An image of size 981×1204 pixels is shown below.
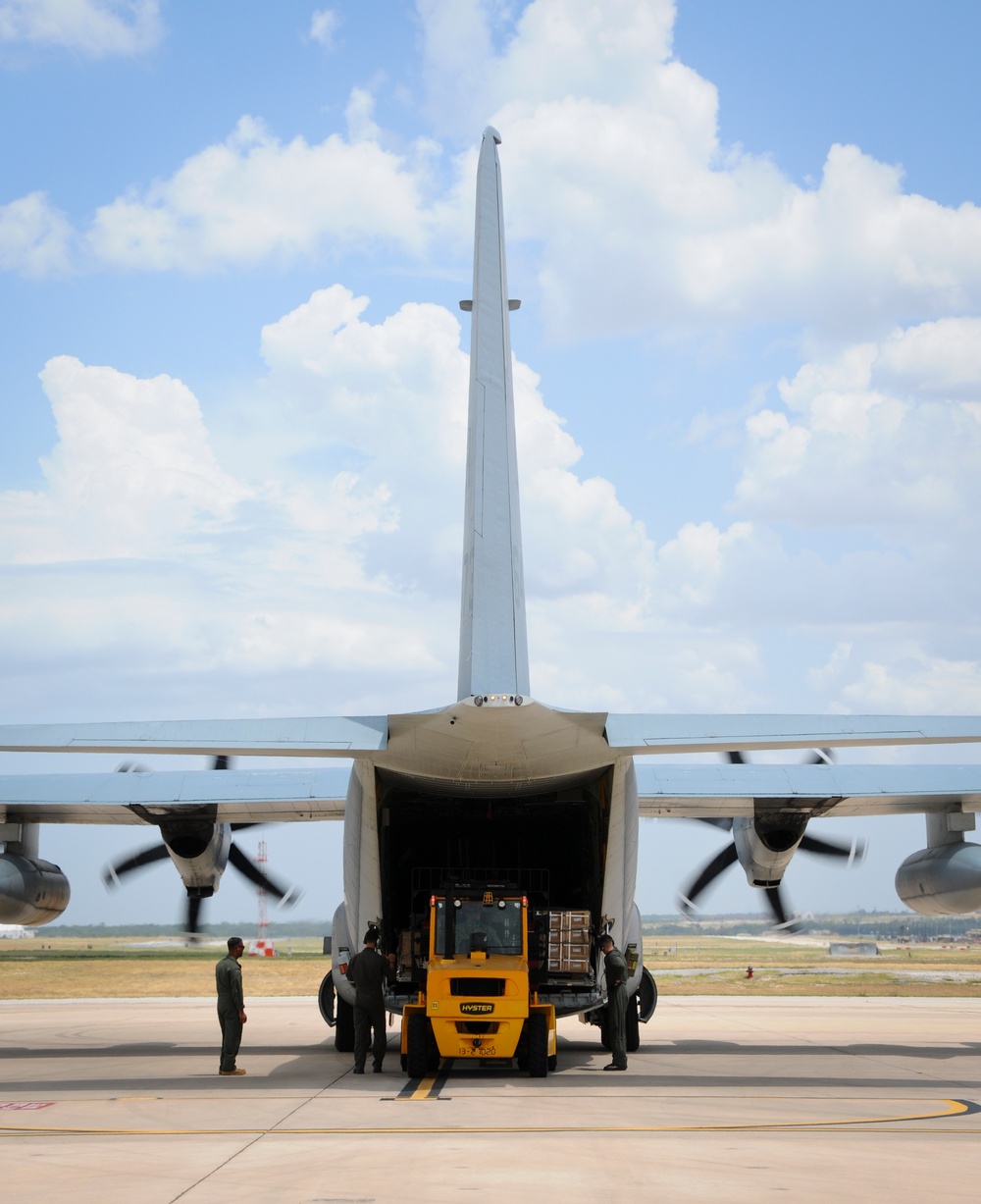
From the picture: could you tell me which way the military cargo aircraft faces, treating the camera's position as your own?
facing away from the viewer

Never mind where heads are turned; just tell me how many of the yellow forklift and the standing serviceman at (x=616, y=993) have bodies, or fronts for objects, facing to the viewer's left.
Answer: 1

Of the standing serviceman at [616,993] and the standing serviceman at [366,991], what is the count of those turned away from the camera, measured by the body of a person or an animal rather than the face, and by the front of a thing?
1

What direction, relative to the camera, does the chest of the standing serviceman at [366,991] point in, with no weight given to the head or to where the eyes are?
away from the camera

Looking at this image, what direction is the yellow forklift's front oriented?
away from the camera

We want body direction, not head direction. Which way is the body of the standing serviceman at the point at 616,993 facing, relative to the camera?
to the viewer's left

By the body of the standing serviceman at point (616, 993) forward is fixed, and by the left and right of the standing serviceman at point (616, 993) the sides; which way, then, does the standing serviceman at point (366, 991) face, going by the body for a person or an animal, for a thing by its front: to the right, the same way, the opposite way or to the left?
to the right

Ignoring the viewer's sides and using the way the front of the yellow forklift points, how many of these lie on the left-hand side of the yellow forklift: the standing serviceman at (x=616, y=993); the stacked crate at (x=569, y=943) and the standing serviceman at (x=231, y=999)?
1

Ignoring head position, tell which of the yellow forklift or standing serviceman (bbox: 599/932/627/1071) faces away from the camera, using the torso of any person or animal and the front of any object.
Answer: the yellow forklift

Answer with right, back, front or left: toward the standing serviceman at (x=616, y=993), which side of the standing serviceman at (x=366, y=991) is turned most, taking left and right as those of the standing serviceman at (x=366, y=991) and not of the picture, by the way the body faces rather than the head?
right

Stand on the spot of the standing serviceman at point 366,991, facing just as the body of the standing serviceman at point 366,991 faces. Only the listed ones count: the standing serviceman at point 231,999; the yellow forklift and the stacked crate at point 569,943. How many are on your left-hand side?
1

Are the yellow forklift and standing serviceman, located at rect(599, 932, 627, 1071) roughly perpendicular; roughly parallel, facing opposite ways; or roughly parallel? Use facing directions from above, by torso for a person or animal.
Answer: roughly perpendicular

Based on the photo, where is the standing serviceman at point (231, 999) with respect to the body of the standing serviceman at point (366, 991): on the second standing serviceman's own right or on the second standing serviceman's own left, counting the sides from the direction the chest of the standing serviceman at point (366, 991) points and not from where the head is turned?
on the second standing serviceman's own left
